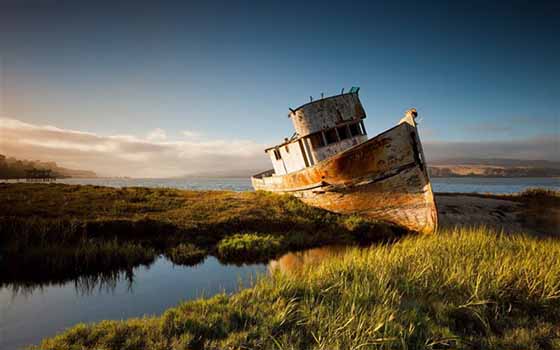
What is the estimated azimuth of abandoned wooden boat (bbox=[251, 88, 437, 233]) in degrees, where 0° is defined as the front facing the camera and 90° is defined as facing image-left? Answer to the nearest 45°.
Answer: approximately 315°
